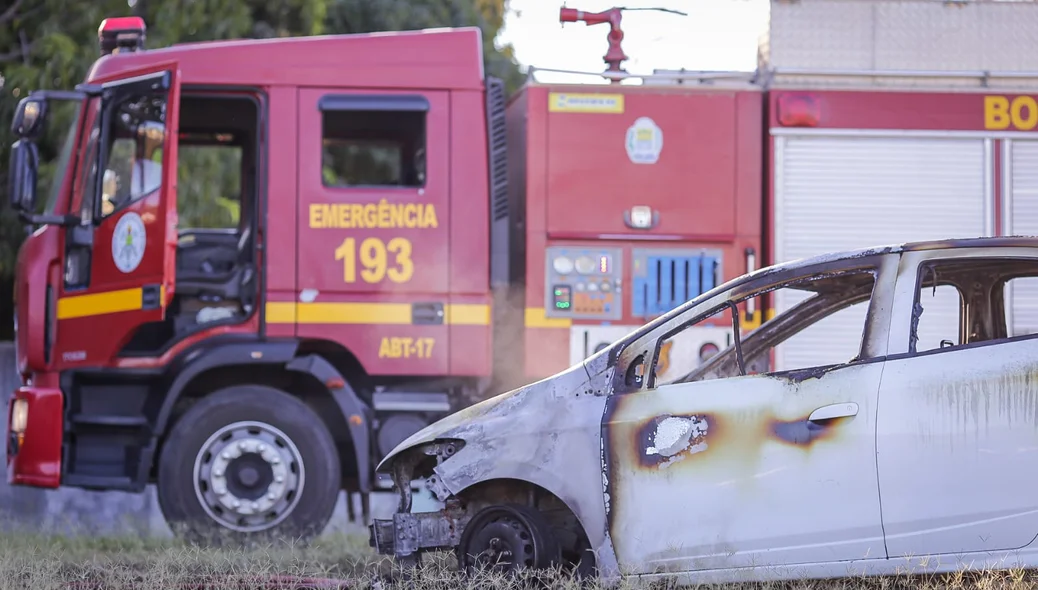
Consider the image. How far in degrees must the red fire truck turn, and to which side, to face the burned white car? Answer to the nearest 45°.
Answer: approximately 135° to its left

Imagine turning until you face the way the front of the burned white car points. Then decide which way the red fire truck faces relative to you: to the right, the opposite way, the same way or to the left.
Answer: the same way

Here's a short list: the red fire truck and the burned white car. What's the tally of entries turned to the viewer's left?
2

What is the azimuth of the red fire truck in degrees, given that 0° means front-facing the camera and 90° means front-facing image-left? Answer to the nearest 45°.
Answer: approximately 90°

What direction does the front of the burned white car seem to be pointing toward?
to the viewer's left
